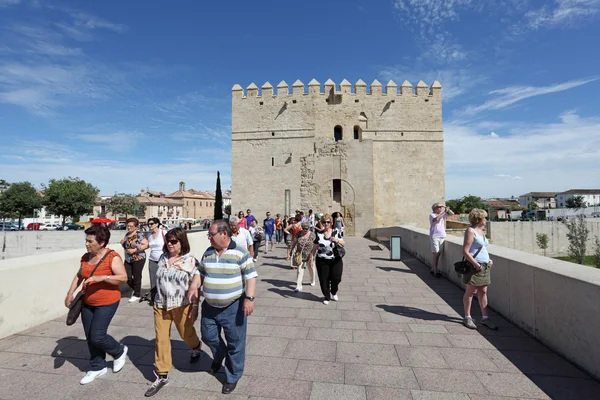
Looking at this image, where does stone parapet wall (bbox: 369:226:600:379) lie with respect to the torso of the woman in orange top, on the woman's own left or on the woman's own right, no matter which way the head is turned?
on the woman's own left

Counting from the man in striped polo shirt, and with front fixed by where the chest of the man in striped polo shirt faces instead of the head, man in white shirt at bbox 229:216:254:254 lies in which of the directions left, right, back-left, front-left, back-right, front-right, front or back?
back-right

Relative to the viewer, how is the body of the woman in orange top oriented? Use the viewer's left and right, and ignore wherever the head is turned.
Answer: facing the viewer and to the left of the viewer

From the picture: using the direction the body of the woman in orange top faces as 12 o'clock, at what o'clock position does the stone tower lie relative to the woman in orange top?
The stone tower is roughly at 6 o'clock from the woman in orange top.

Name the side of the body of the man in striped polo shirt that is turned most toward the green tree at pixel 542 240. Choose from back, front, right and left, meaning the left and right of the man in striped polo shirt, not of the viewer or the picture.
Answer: back

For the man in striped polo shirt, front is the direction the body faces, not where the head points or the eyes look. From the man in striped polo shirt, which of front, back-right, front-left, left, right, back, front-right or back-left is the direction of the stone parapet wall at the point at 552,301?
back-left

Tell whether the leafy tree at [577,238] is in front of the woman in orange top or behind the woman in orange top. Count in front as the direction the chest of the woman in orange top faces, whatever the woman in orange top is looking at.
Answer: behind

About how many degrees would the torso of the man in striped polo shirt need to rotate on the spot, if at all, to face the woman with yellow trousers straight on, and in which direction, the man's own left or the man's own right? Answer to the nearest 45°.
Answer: approximately 90° to the man's own right

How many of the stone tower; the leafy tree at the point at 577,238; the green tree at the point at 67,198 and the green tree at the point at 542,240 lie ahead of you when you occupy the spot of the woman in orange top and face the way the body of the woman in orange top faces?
0

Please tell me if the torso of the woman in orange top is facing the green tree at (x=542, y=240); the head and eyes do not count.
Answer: no

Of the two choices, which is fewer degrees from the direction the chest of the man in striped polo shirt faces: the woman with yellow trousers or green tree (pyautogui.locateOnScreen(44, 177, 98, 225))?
the woman with yellow trousers

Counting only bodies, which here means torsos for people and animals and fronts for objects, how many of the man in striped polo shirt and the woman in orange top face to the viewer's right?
0

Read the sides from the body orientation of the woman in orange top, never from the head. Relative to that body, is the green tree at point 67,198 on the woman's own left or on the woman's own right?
on the woman's own right

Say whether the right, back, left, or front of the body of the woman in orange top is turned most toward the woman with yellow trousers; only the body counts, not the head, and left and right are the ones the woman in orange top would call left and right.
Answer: left

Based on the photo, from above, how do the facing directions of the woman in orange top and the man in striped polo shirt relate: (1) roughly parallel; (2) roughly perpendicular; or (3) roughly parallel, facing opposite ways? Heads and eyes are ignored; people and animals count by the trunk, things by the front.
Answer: roughly parallel

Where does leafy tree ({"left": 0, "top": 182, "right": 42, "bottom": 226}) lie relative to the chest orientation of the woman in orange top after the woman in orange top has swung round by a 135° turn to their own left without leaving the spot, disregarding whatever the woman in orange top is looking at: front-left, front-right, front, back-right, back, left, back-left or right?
left

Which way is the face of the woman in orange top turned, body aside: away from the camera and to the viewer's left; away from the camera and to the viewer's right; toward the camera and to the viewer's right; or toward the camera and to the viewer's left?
toward the camera and to the viewer's left
